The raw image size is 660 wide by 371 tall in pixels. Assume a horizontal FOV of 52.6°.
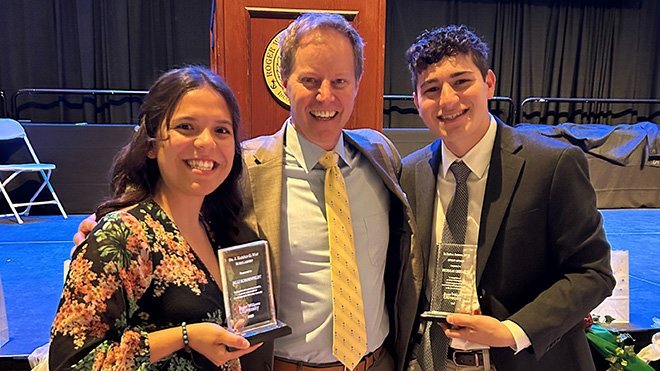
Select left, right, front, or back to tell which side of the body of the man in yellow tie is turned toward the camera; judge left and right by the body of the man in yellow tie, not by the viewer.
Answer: front

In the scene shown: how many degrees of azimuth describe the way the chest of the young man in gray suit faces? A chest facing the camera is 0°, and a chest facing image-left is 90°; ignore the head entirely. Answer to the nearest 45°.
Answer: approximately 45°

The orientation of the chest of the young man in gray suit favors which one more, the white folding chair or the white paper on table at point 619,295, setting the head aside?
the white folding chair

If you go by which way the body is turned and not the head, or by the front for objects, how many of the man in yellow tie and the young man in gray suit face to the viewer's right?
0

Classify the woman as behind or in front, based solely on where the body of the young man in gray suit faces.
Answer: in front

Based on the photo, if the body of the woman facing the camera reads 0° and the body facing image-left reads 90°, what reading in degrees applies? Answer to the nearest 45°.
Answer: approximately 315°

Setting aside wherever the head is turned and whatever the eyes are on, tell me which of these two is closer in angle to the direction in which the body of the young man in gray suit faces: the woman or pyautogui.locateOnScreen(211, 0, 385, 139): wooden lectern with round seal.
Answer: the woman
